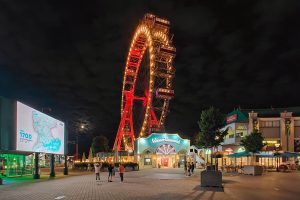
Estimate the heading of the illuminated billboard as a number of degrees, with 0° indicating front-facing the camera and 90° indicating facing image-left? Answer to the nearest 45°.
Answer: approximately 315°
